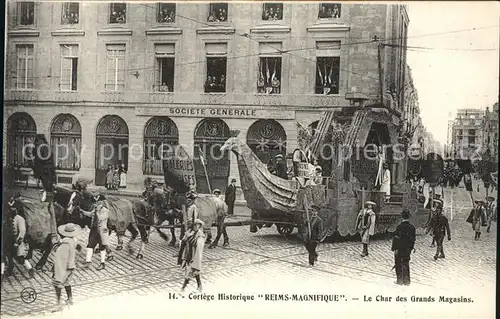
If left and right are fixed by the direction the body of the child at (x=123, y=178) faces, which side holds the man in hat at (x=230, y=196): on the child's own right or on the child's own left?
on the child's own left

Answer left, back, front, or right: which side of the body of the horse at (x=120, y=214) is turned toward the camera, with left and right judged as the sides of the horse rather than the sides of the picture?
left

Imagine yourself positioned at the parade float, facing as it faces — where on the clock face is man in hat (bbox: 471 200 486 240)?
The man in hat is roughly at 6 o'clock from the parade float.

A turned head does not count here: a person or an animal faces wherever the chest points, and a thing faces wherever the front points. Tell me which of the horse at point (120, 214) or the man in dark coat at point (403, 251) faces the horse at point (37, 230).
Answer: the horse at point (120, 214)

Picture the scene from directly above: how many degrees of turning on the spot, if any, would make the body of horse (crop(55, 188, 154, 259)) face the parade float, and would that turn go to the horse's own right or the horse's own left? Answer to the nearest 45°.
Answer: approximately 180°

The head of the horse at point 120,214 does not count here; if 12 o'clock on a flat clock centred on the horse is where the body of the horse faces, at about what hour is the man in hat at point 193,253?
The man in hat is roughly at 7 o'clock from the horse.

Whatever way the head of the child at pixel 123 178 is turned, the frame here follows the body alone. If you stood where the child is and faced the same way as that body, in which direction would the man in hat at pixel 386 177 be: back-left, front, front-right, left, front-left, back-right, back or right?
left

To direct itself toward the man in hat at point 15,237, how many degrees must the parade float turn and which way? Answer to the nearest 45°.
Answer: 0° — it already faces them

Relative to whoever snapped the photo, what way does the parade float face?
facing to the left of the viewer
